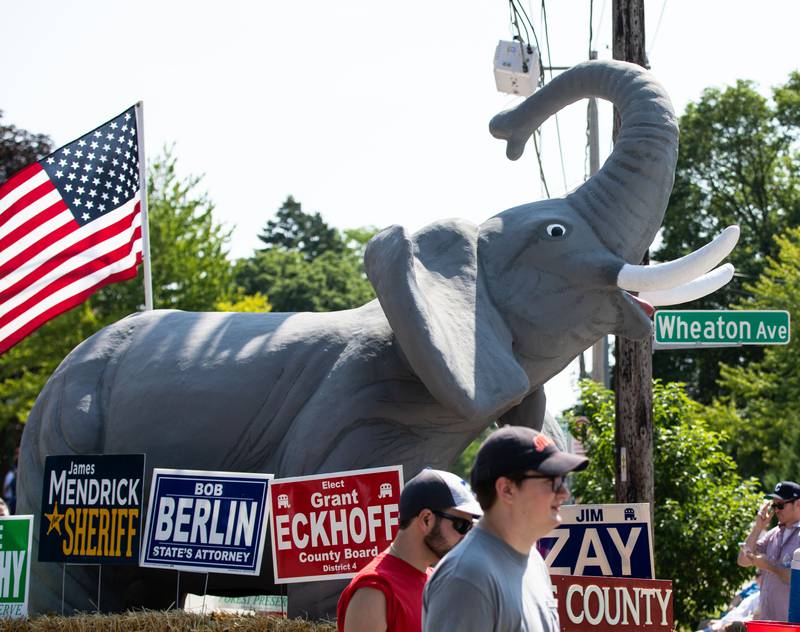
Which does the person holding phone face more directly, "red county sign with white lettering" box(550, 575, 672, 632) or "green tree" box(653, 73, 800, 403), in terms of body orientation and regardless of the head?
the red county sign with white lettering

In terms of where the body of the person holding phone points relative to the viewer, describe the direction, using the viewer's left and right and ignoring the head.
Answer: facing the viewer and to the left of the viewer

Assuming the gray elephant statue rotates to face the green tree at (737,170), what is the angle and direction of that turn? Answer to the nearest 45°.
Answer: approximately 90° to its left

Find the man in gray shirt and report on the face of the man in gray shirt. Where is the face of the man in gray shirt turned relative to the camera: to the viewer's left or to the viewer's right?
to the viewer's right

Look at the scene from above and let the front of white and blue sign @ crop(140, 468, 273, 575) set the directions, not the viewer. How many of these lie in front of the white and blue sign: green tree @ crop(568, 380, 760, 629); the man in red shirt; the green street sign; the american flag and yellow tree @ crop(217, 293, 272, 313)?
1

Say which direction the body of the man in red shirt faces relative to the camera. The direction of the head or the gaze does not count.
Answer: to the viewer's right

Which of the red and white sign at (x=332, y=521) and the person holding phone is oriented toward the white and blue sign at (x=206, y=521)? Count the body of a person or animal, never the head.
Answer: the person holding phone

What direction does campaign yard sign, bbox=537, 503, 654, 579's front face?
toward the camera

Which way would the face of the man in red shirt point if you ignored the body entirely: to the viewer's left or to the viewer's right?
to the viewer's right

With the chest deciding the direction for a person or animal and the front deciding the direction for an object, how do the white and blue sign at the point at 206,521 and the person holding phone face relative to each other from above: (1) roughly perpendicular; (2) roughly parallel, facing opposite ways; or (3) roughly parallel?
roughly perpendicular

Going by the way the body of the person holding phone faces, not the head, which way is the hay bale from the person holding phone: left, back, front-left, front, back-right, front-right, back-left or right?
front

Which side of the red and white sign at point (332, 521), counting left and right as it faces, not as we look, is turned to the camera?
front

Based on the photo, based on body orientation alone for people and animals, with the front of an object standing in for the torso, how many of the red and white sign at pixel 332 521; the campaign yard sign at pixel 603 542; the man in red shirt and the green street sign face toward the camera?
3
